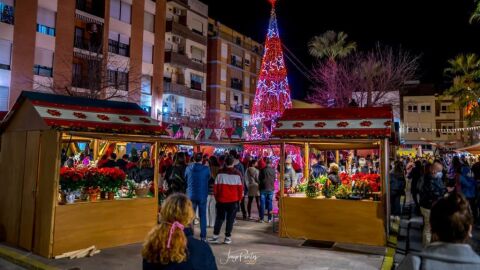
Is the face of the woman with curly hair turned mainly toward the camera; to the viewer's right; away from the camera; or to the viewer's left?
away from the camera

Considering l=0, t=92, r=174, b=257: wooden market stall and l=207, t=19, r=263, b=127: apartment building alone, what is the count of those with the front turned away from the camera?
0

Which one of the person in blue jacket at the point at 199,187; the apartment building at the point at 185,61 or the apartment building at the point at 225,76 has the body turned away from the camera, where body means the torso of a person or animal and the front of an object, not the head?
the person in blue jacket

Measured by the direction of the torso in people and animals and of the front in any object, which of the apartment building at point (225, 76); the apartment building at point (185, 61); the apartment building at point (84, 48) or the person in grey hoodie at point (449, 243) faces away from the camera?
the person in grey hoodie

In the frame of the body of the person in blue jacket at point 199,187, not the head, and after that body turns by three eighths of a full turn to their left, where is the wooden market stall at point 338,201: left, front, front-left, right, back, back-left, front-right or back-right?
back-left

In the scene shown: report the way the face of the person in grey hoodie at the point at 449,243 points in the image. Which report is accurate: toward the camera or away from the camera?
away from the camera

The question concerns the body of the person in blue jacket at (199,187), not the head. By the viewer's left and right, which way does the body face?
facing away from the viewer

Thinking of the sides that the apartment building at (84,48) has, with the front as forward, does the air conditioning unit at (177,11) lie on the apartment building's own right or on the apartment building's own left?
on the apartment building's own left

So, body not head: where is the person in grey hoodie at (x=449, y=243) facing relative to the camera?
away from the camera

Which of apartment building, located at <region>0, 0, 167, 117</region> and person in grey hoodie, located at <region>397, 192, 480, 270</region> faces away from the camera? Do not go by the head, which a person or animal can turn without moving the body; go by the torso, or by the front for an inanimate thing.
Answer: the person in grey hoodie

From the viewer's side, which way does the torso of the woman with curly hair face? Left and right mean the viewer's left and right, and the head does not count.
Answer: facing away from the viewer and to the right of the viewer
